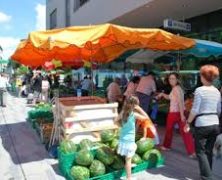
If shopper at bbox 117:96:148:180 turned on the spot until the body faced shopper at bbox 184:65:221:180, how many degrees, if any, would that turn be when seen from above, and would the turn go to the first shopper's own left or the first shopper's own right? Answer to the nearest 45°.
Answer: approximately 45° to the first shopper's own right

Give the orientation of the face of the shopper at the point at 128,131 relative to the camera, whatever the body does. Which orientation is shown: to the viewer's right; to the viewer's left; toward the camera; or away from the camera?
away from the camera

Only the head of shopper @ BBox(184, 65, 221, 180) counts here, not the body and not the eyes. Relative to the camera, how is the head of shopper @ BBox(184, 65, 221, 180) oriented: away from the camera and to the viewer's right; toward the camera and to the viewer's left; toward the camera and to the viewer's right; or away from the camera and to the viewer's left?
away from the camera and to the viewer's left

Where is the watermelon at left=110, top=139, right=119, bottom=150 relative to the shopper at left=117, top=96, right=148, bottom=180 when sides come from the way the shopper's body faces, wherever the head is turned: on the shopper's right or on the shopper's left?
on the shopper's left

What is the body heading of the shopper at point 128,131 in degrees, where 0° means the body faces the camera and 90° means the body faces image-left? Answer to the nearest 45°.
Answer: approximately 225°
